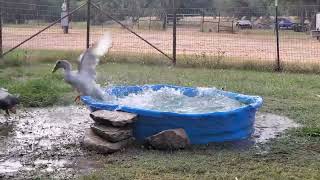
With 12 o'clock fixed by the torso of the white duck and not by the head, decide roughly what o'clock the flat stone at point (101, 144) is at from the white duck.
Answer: The flat stone is roughly at 9 o'clock from the white duck.

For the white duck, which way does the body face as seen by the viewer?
to the viewer's left

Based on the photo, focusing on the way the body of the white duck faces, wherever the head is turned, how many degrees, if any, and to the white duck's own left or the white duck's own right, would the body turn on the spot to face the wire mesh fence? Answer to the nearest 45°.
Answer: approximately 90° to the white duck's own right

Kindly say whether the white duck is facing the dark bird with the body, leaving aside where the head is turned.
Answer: yes

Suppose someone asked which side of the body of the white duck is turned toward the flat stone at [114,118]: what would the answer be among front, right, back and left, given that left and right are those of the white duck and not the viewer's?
left
